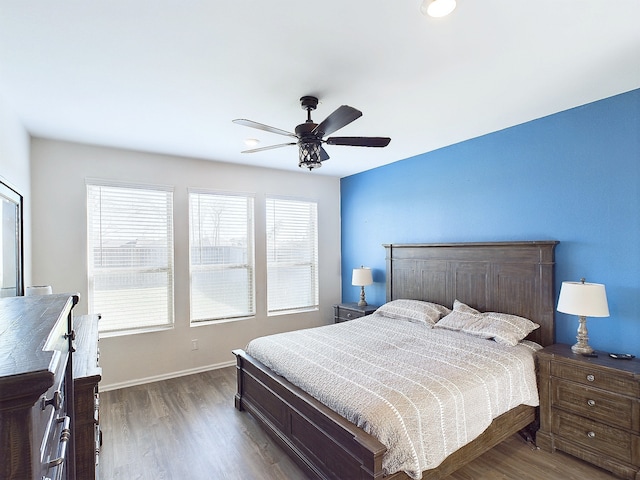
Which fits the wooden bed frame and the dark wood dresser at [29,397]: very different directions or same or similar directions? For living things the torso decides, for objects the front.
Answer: very different directions

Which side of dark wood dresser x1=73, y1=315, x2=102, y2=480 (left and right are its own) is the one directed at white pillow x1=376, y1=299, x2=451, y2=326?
front

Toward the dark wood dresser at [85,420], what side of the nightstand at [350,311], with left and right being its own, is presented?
front

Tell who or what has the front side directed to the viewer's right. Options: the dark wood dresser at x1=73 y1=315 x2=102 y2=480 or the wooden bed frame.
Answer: the dark wood dresser

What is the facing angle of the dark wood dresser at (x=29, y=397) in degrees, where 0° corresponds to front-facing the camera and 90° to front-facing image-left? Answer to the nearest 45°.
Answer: approximately 270°

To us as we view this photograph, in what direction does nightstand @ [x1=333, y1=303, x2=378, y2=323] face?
facing the viewer and to the left of the viewer

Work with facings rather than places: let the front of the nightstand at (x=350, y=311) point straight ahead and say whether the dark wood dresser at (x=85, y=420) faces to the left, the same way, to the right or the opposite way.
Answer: the opposite way

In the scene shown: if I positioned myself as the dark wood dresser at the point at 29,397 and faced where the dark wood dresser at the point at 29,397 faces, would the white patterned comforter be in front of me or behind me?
in front

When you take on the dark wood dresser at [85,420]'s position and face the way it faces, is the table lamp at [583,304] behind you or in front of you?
in front

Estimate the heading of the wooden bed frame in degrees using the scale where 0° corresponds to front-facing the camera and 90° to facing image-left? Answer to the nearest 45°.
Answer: approximately 45°

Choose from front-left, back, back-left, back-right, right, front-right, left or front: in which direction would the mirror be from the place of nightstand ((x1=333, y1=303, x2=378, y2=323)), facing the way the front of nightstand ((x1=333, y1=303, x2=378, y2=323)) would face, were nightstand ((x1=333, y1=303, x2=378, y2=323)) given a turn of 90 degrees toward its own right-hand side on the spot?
left

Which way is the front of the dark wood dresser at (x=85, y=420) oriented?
to the viewer's right

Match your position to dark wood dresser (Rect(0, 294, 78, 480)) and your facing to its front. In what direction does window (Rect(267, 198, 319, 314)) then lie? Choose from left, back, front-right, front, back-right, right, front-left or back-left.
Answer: front-left

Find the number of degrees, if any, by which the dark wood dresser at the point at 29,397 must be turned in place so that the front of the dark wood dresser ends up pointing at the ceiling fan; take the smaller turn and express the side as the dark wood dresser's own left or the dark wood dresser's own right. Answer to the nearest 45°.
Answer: approximately 45° to the dark wood dresser's own left
